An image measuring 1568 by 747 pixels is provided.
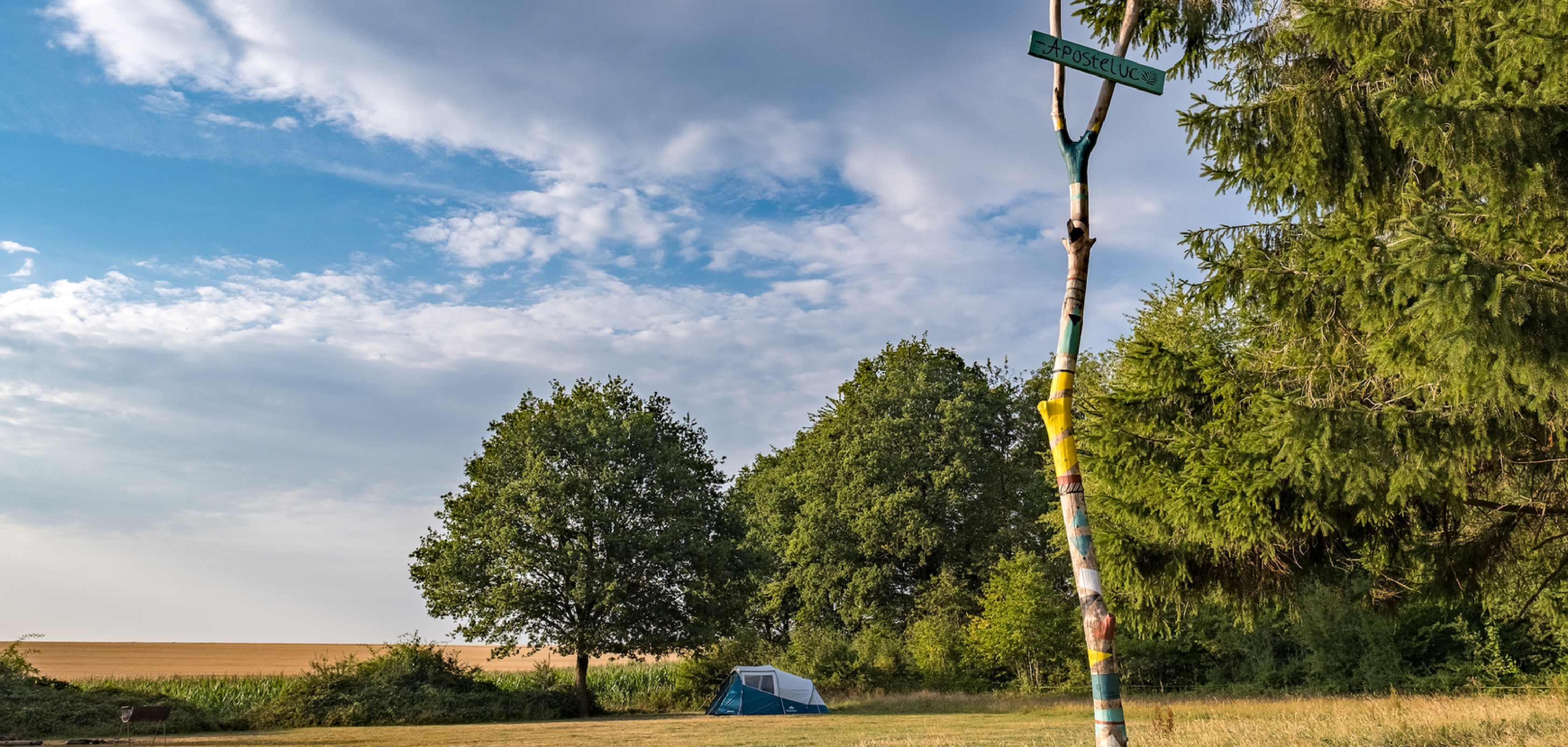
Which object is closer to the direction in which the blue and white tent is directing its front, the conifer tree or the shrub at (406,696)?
the shrub

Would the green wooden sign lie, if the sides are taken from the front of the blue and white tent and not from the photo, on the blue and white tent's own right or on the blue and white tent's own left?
on the blue and white tent's own left

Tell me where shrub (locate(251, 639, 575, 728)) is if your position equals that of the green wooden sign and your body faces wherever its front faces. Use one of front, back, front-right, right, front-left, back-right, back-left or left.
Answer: back-right

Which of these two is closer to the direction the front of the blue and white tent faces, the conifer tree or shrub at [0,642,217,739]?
the shrub

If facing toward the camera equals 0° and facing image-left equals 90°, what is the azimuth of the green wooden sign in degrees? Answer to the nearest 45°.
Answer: approximately 0°

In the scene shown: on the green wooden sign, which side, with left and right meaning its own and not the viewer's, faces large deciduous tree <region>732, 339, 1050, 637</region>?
back

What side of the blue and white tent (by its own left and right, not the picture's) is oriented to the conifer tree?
left

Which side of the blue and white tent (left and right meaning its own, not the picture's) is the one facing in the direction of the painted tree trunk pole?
left
